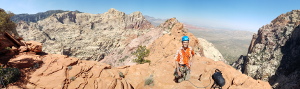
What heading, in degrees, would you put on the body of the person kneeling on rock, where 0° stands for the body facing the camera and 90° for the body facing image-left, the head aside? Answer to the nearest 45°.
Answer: approximately 0°
